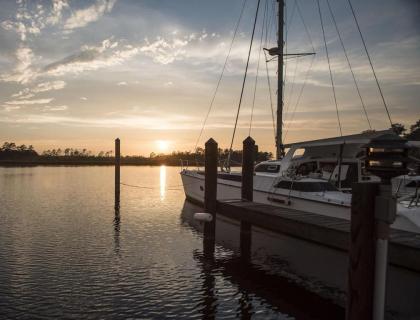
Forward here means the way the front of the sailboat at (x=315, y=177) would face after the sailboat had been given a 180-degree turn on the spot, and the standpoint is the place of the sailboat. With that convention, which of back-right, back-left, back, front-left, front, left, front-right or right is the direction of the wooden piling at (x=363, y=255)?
front-right

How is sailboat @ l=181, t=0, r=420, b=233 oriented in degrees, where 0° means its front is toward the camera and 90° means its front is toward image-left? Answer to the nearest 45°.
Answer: approximately 135°
